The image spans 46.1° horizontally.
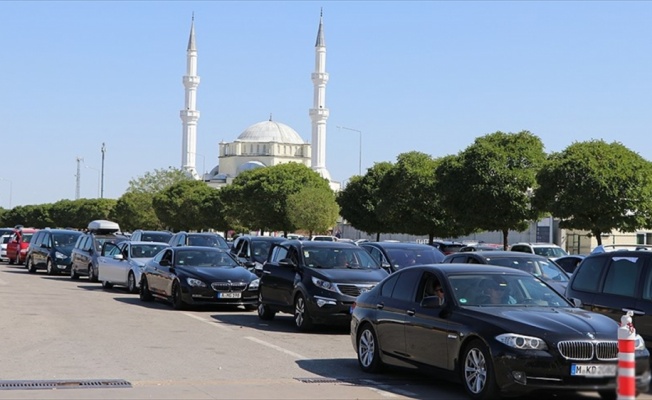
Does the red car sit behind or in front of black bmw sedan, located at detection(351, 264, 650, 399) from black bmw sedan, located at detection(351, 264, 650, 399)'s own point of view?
behind

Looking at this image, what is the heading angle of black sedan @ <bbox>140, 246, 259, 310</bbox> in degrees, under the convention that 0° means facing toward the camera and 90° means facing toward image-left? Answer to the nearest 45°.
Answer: approximately 315°

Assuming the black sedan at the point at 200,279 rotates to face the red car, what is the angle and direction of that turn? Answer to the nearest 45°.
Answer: approximately 135° to its left

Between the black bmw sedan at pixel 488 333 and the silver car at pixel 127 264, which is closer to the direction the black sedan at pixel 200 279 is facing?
the black bmw sedan

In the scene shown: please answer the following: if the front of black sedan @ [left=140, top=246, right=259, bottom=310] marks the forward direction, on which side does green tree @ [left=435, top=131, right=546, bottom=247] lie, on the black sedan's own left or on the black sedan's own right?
on the black sedan's own left

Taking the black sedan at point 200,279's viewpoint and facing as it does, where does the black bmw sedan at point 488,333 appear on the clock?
The black bmw sedan is roughly at 1 o'clock from the black sedan.

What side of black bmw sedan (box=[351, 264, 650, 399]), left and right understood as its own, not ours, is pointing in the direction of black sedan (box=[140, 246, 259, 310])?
back

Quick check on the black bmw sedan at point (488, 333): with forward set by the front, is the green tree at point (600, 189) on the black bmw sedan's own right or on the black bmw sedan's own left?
on the black bmw sedan's own left

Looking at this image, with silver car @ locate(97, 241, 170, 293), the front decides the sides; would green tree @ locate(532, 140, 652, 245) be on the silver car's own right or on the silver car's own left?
on the silver car's own left

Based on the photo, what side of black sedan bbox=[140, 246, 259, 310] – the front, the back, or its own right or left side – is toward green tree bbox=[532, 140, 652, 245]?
left

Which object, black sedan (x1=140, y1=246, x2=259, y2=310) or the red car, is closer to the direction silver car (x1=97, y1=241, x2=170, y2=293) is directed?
the black sedan

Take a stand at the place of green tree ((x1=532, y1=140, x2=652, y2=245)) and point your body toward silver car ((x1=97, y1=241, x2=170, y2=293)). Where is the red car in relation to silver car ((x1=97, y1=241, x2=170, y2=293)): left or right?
right

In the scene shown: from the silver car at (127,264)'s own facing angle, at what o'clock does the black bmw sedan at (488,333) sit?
The black bmw sedan is roughly at 1 o'clock from the silver car.

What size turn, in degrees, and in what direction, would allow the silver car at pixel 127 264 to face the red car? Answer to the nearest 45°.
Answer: approximately 135° to its left

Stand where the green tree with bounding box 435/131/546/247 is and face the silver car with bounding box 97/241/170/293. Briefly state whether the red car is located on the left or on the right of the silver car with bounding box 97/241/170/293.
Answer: right
